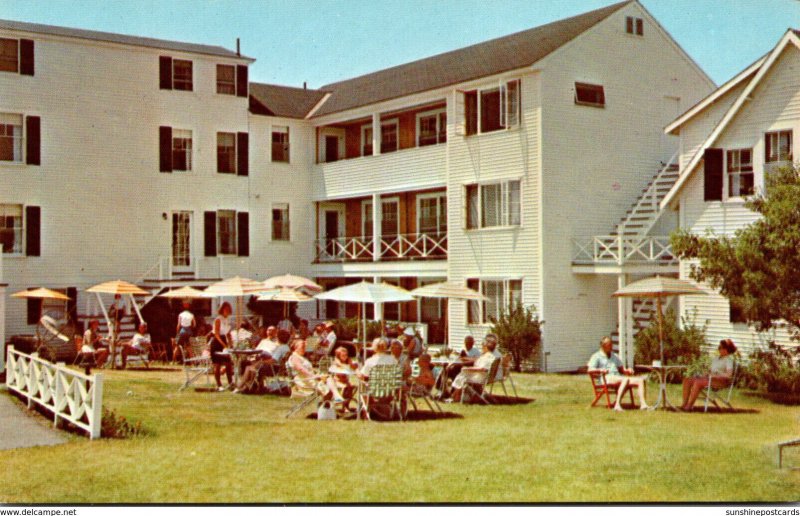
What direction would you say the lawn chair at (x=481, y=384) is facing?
to the viewer's left

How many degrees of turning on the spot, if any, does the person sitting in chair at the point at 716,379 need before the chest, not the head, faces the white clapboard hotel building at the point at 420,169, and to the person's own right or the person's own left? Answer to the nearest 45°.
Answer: approximately 45° to the person's own right

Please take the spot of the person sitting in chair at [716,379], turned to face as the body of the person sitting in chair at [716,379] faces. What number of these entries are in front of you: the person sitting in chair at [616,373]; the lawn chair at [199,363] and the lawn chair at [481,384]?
3

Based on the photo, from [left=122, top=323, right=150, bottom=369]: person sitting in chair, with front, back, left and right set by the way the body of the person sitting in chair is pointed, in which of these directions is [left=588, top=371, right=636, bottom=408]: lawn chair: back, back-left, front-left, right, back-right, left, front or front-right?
back-left

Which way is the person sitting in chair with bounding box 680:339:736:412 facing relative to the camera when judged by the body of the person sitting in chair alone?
to the viewer's left

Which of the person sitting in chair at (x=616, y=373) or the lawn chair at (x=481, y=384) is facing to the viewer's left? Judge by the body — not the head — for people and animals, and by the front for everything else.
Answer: the lawn chair

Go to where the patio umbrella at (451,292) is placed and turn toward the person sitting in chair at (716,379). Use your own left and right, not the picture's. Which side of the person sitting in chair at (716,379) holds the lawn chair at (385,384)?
right

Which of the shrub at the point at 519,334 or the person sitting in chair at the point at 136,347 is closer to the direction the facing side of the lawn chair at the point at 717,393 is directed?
the person sitting in chair

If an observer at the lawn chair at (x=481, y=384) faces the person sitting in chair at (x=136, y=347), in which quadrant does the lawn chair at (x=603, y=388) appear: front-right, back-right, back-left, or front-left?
back-right

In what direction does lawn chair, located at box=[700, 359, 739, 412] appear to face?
to the viewer's left
